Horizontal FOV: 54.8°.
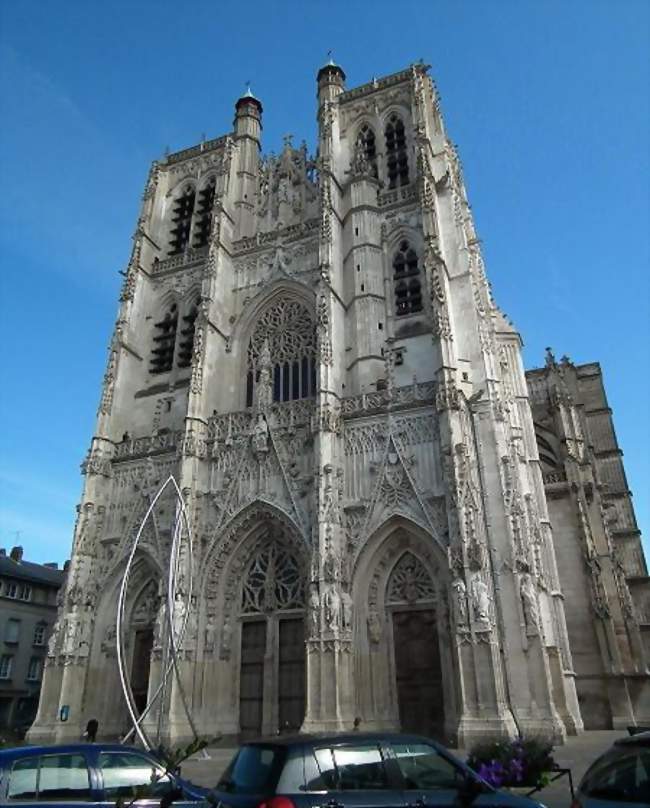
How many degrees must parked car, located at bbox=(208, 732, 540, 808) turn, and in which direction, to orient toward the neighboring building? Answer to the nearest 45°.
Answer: approximately 90° to its left

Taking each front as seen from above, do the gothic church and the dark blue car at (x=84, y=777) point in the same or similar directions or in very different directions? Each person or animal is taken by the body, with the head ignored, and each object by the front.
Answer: very different directions

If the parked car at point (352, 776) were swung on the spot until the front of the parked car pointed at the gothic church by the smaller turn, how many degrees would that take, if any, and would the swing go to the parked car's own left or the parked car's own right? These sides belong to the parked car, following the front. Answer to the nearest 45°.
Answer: approximately 45° to the parked car's own left

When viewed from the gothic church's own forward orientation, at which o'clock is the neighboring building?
The neighboring building is roughly at 3 o'clock from the gothic church.

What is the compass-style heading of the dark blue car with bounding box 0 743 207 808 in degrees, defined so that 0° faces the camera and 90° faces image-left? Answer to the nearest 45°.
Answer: approximately 270°

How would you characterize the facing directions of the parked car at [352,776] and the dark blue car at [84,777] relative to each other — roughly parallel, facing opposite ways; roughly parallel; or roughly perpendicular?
roughly parallel

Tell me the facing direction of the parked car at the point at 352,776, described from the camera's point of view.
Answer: facing away from the viewer and to the right of the viewer

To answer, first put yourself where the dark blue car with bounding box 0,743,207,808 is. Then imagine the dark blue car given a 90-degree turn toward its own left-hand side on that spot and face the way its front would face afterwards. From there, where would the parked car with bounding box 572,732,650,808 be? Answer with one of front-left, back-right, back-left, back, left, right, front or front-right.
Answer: back-right

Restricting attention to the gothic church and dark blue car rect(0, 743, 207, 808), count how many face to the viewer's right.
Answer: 1

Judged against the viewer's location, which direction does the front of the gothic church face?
facing the viewer and to the left of the viewer
